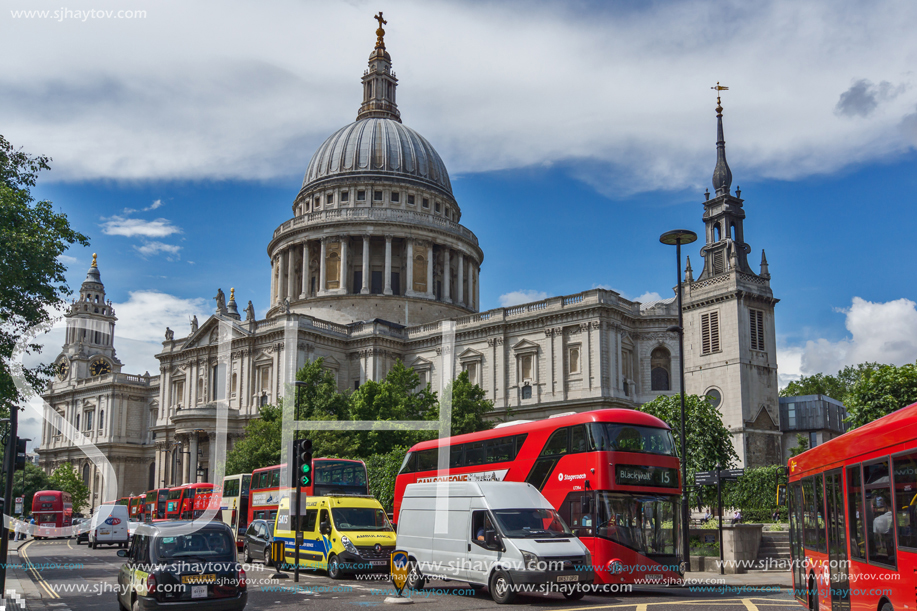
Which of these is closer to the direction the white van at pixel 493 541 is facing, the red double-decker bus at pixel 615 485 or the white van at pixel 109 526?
the red double-decker bus

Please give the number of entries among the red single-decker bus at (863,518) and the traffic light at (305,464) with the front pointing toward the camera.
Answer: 1

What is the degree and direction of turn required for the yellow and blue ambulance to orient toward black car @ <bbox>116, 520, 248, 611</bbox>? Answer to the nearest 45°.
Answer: approximately 45° to its right

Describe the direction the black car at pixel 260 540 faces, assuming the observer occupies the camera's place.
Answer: facing the viewer and to the right of the viewer

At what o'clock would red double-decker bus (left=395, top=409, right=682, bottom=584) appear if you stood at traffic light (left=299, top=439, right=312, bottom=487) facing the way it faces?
The red double-decker bus is roughly at 9 o'clock from the traffic light.

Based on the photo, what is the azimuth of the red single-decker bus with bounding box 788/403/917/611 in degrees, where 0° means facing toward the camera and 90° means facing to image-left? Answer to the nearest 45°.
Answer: approximately 135°

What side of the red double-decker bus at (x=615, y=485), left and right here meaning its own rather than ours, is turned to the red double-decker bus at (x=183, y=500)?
back

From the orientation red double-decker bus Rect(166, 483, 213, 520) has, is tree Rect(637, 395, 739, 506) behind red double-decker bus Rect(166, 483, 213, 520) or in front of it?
in front
